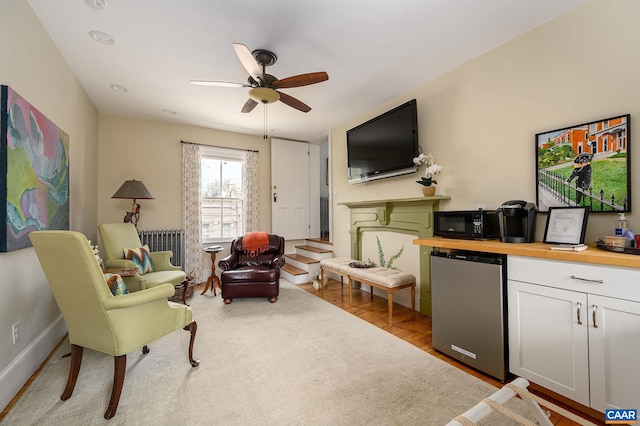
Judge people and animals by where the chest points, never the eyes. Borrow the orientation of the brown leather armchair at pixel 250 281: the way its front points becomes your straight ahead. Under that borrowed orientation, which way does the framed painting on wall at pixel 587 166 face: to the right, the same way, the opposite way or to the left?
to the right

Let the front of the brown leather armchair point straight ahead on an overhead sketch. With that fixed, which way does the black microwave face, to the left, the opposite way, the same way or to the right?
to the right

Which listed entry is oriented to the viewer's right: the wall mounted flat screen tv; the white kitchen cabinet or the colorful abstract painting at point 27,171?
the colorful abstract painting

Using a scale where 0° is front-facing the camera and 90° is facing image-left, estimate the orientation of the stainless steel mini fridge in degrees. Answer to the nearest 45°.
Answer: approximately 45°

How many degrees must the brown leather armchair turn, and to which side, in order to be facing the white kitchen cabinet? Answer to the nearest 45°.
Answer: approximately 45° to its left

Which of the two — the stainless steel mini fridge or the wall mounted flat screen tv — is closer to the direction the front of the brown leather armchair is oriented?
the stainless steel mini fridge
